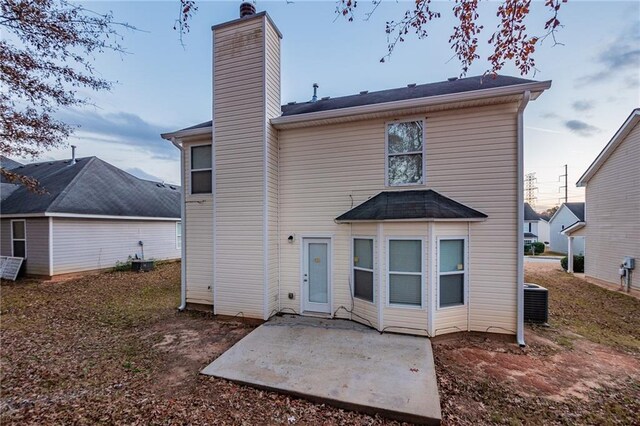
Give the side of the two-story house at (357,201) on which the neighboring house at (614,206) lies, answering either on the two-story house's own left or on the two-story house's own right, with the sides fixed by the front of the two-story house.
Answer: on the two-story house's own right

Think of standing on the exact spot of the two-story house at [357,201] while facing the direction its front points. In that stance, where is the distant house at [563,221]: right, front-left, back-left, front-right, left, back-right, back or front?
front-right

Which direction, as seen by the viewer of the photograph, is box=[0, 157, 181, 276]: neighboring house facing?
facing away from the viewer and to the right of the viewer

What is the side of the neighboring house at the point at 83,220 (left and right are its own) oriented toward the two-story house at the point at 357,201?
right

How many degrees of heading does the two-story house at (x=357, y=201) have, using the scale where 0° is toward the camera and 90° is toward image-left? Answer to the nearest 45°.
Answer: approximately 180°

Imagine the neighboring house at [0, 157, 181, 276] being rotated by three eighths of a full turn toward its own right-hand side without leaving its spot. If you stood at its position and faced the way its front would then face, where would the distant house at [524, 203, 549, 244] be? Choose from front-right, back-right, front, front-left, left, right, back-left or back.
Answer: left

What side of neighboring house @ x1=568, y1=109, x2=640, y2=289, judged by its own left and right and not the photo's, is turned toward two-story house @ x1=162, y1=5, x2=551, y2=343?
left

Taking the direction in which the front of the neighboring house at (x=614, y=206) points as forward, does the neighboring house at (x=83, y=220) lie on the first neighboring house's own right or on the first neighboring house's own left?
on the first neighboring house's own left

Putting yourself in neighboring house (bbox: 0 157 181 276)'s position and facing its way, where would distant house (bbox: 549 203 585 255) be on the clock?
The distant house is roughly at 2 o'clock from the neighboring house.

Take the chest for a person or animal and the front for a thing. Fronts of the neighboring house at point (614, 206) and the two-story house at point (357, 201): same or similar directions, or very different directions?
same or similar directions

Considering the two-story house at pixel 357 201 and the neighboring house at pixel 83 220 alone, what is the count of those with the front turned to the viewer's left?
0

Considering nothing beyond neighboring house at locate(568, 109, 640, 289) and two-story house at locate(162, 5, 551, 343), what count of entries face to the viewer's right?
0

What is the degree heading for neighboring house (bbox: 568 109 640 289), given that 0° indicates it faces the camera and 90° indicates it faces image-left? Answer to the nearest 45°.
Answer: approximately 135°
